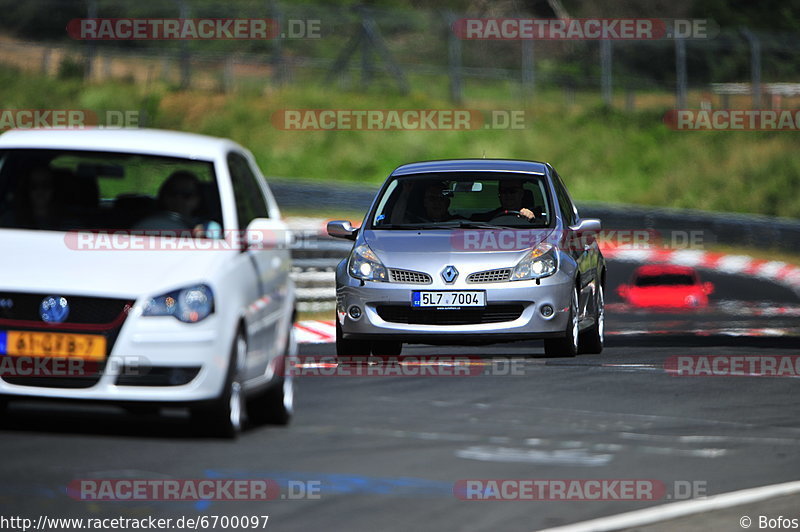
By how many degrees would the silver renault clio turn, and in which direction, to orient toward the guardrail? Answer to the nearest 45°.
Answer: approximately 180°

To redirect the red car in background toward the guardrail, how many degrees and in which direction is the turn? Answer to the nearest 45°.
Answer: approximately 180°

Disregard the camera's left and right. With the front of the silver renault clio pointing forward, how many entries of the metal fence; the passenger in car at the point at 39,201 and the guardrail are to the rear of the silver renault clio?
2

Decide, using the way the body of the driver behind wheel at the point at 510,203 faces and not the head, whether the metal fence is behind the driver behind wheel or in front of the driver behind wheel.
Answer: behind

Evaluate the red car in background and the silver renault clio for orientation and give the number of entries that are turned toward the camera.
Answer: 2

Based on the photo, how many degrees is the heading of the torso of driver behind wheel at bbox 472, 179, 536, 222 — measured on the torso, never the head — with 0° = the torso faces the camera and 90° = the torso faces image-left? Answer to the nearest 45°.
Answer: approximately 0°

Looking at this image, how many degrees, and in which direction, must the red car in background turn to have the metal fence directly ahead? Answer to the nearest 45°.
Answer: approximately 135° to its right

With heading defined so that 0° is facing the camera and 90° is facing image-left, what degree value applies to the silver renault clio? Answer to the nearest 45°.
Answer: approximately 0°

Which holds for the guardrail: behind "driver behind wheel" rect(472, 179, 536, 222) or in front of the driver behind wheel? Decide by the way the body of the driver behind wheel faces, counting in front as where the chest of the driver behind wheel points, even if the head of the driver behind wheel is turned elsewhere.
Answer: behind

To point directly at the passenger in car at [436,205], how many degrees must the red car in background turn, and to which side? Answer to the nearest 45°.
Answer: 0° — it already faces them
